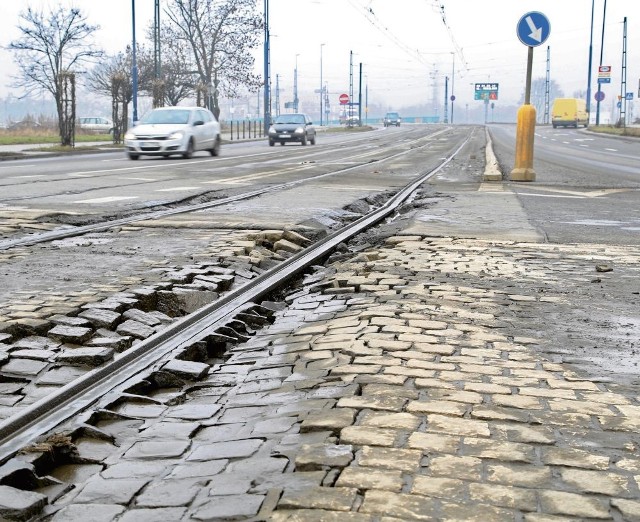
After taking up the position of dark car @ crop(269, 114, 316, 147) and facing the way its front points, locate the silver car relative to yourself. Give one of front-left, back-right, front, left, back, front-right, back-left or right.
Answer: front

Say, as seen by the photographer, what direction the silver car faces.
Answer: facing the viewer and to the left of the viewer

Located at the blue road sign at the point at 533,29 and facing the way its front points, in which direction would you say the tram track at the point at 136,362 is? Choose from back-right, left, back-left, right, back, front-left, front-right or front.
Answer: front

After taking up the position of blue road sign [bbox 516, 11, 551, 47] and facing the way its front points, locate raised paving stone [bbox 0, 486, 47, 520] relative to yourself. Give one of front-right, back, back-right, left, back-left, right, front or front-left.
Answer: front

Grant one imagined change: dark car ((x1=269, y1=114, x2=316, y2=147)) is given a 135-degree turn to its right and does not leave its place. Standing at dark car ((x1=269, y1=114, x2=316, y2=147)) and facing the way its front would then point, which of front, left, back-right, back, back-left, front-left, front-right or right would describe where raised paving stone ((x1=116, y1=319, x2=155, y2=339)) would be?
back-left

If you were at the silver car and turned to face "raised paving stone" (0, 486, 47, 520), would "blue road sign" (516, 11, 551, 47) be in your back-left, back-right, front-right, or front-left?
front-left

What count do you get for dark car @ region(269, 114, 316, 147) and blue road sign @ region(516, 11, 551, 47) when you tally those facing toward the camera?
2

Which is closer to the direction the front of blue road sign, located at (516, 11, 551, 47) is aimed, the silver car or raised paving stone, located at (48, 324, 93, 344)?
the raised paving stone

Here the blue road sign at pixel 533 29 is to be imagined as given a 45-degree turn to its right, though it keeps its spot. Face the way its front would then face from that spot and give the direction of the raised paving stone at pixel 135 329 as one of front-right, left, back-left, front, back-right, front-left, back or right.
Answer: front-left

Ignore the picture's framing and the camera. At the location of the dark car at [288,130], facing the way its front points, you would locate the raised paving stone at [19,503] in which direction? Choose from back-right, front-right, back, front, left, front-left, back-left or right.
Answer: front

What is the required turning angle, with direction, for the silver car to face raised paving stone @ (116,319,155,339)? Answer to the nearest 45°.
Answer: approximately 45° to its left

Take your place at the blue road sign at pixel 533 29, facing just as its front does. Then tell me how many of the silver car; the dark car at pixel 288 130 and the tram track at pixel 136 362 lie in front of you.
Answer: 1

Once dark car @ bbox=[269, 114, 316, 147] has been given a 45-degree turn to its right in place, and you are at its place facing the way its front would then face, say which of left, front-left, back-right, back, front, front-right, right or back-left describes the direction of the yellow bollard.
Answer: front-left

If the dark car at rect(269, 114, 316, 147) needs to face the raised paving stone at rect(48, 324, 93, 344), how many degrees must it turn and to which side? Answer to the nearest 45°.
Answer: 0° — it already faces it

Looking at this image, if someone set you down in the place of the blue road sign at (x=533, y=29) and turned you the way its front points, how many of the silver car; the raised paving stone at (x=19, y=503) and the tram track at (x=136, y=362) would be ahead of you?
2

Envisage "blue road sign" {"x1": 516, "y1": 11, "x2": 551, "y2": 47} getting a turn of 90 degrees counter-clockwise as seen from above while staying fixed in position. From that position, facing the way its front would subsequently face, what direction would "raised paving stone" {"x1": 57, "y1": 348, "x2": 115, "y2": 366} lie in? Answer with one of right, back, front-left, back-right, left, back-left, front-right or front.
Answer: right

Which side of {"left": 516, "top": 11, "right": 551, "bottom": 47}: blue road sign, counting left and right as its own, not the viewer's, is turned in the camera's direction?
front

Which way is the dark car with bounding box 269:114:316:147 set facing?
toward the camera

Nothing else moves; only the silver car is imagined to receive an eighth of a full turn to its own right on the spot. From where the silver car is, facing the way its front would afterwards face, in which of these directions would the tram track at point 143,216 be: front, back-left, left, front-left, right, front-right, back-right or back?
left

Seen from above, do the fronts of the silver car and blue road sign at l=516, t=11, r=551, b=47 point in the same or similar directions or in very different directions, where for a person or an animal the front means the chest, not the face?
same or similar directions
